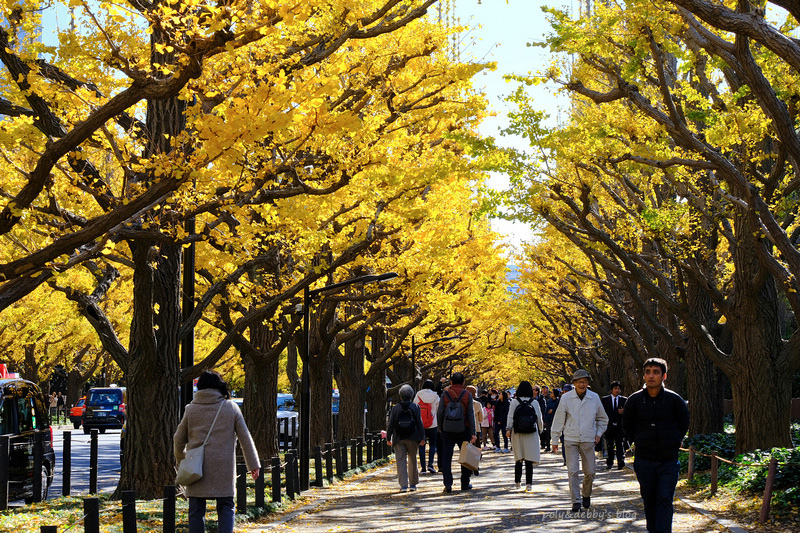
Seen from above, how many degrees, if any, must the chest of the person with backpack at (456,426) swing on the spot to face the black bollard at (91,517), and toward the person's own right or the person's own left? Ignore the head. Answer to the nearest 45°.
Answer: approximately 180°

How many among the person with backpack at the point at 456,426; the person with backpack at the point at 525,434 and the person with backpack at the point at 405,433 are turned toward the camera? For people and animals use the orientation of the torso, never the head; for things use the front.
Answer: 0

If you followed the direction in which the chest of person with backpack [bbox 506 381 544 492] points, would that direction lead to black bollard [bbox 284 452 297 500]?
no

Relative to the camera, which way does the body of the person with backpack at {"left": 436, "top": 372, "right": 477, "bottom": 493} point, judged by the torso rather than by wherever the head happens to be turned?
away from the camera

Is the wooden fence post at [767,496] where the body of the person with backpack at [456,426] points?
no

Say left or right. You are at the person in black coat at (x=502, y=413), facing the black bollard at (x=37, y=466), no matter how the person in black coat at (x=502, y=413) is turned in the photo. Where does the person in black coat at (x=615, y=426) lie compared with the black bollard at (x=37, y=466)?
left

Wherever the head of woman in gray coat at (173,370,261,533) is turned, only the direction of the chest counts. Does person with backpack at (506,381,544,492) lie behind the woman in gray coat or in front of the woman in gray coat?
in front

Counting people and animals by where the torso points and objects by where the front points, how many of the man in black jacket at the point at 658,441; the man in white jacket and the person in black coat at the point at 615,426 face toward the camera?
3

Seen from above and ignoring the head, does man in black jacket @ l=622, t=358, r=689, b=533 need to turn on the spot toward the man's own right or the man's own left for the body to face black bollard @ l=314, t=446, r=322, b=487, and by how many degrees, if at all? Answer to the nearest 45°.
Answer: approximately 135° to the man's own right

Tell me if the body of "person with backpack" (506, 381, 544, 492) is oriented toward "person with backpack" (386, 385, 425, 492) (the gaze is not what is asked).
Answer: no

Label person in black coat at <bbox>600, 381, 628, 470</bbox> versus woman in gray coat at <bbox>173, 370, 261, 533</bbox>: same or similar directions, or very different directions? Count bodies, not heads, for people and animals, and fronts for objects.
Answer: very different directions

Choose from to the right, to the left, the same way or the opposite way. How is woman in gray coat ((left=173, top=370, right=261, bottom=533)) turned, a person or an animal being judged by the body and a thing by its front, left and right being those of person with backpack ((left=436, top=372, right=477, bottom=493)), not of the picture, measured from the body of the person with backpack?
the same way

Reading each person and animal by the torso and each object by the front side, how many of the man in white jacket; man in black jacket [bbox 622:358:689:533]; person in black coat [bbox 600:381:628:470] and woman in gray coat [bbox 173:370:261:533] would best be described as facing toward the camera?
3

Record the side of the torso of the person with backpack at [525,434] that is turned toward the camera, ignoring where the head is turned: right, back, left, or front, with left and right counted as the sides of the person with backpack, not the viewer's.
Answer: back

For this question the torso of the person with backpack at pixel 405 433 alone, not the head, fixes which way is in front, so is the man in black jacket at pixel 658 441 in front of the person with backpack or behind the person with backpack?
behind

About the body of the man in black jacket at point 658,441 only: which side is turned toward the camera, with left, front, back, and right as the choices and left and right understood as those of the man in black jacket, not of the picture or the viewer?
front

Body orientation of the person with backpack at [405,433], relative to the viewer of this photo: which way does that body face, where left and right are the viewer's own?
facing away from the viewer

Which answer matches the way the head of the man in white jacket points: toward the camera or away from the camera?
toward the camera

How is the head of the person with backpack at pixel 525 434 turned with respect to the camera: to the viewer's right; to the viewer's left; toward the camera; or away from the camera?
away from the camera

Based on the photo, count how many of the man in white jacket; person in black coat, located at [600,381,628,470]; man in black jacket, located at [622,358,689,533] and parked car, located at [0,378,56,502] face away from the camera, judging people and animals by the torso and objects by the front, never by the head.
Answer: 0
